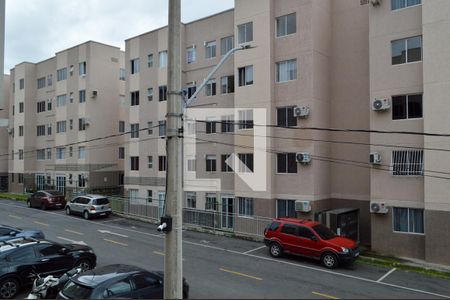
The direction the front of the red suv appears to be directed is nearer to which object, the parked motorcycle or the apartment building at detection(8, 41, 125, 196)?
the parked motorcycle

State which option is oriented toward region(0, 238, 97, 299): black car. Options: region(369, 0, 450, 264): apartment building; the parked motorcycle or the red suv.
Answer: the apartment building

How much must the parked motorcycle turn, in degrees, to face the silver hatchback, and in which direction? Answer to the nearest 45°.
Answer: approximately 135° to its right

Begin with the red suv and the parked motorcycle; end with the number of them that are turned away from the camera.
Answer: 0

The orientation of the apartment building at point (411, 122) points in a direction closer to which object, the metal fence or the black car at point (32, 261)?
the black car

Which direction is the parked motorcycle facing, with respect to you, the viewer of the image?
facing the viewer and to the left of the viewer

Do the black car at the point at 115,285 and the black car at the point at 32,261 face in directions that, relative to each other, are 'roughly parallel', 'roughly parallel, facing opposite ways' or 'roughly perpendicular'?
roughly parallel

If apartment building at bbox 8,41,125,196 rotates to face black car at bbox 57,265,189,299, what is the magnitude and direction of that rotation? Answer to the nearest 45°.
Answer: approximately 45° to its left

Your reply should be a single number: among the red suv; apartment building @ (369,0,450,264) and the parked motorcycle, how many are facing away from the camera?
0

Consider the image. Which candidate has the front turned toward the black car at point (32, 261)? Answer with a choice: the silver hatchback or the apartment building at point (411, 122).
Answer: the apartment building
